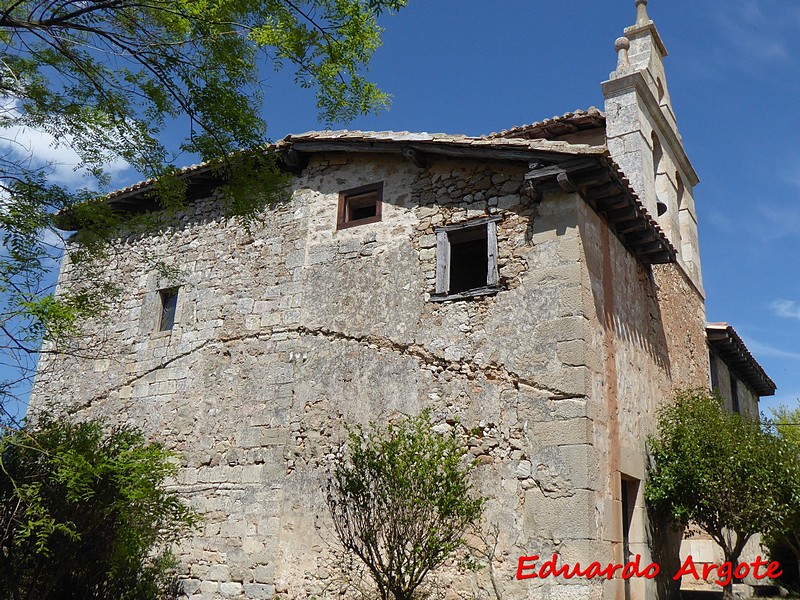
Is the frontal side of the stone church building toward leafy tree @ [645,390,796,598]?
yes

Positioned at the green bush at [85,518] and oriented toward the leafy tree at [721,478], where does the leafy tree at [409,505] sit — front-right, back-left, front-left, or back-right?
front-right

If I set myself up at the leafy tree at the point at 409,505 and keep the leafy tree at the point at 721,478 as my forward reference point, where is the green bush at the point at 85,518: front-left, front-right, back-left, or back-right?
back-left
